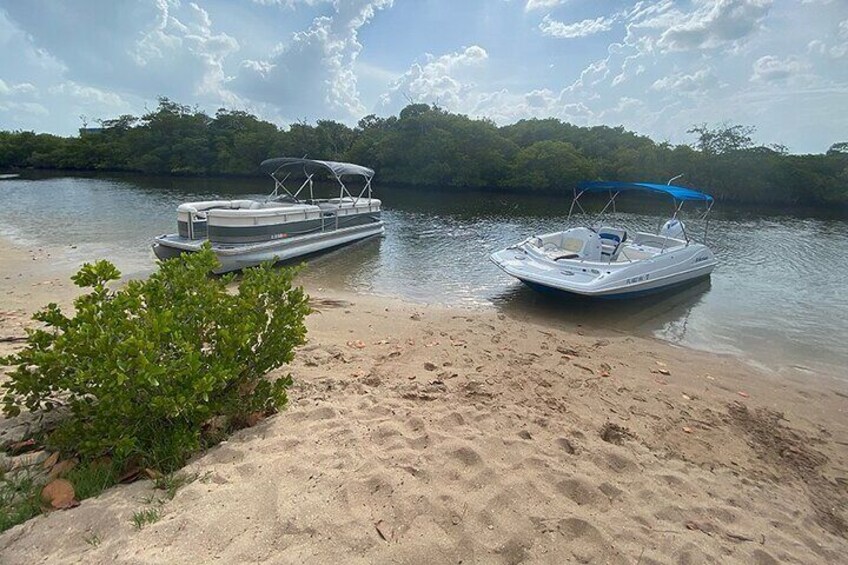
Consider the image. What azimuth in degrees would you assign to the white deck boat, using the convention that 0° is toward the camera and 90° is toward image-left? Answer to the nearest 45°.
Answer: approximately 45°

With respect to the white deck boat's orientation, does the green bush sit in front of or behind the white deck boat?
in front

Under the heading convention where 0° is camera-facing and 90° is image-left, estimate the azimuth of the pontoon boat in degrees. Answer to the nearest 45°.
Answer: approximately 45°

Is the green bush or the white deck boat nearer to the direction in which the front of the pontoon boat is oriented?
the green bush

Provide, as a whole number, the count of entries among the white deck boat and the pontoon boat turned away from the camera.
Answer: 0

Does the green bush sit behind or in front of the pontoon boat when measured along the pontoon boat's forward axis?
in front

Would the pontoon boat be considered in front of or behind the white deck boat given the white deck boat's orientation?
in front
